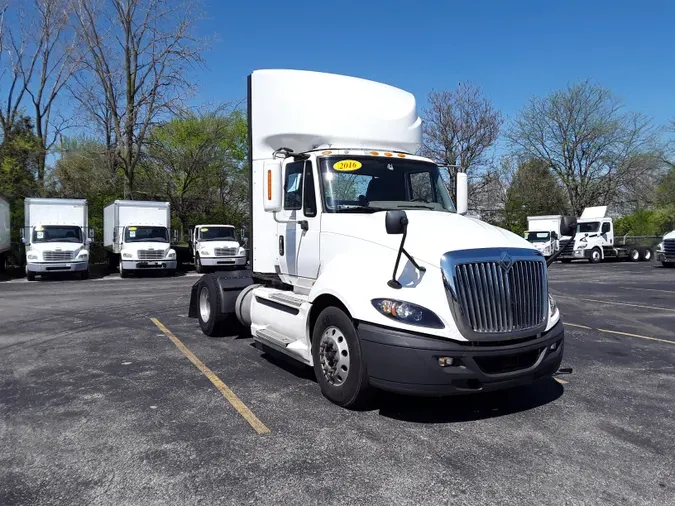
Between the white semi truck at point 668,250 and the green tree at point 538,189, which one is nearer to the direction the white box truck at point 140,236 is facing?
the white semi truck

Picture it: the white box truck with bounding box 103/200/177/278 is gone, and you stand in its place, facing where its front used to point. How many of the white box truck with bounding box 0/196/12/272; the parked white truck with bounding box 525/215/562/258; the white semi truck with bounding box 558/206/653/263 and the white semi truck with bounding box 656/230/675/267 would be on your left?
3

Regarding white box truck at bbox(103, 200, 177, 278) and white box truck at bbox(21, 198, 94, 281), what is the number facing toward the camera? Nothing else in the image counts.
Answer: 2

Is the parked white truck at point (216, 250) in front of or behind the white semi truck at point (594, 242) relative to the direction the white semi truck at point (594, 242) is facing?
in front

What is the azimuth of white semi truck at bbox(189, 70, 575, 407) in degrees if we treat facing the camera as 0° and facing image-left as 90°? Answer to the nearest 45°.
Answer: approximately 315°

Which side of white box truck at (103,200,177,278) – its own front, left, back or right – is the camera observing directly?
front

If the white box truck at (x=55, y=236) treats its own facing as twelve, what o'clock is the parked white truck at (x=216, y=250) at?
The parked white truck is roughly at 9 o'clock from the white box truck.

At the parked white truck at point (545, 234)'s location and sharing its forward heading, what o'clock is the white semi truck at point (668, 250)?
The white semi truck is roughly at 9 o'clock from the parked white truck.

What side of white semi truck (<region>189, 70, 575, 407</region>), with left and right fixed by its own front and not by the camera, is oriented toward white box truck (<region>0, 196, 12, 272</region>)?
back

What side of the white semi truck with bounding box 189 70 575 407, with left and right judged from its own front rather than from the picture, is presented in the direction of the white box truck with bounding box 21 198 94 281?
back
